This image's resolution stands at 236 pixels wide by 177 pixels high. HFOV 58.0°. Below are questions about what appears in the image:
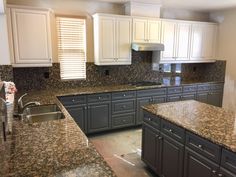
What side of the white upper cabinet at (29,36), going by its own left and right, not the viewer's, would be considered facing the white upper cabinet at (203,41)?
left

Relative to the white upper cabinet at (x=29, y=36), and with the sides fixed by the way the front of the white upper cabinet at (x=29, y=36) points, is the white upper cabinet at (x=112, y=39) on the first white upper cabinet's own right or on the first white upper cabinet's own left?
on the first white upper cabinet's own left

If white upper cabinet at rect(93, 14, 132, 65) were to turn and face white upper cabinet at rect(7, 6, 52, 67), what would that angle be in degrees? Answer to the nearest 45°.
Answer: approximately 90° to its right

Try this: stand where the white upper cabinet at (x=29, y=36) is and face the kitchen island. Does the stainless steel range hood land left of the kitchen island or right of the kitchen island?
left

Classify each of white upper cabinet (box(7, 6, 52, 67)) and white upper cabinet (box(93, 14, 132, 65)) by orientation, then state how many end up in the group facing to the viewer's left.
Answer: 0

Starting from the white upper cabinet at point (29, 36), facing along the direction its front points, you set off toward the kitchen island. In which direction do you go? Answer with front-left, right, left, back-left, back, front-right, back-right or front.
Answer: front-left

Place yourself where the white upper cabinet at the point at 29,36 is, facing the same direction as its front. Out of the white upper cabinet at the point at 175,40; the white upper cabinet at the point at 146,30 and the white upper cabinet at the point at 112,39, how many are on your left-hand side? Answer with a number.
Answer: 3

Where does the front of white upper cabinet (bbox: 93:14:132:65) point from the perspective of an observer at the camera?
facing the viewer and to the right of the viewer

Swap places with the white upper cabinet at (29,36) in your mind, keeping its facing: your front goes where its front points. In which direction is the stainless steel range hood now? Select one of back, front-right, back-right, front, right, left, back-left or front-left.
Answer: left

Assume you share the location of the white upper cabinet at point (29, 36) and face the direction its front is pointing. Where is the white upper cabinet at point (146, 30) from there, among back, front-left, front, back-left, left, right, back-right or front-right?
left

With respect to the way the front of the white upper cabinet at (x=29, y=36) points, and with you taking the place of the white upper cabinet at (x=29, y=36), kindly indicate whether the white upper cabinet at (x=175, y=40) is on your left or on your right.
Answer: on your left
